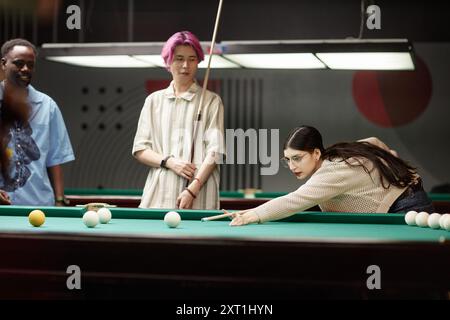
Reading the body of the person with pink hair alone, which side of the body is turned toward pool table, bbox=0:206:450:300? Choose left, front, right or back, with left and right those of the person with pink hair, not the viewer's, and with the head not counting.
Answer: front

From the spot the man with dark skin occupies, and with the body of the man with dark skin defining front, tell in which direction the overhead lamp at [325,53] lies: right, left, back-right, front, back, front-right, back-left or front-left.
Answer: left

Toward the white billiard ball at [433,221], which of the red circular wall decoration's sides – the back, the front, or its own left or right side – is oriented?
front

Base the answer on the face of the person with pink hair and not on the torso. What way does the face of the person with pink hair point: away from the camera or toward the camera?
toward the camera

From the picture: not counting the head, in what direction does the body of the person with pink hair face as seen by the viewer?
toward the camera

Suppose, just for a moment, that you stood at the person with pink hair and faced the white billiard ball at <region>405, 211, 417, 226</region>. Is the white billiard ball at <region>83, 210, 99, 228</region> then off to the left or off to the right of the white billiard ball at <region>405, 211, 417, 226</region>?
right

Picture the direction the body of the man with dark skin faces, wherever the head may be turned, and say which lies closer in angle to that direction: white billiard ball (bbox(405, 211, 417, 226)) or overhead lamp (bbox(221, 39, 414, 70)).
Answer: the white billiard ball

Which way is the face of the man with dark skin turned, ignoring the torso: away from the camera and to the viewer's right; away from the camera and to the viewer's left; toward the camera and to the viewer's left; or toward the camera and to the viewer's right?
toward the camera and to the viewer's right

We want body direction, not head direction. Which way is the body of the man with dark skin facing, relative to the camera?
toward the camera

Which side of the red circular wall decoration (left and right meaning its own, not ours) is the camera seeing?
front

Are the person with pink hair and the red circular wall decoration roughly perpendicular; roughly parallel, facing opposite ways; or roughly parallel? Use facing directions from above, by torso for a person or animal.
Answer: roughly parallel

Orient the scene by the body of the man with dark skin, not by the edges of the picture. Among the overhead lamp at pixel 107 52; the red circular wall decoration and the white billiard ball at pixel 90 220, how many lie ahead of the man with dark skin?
1

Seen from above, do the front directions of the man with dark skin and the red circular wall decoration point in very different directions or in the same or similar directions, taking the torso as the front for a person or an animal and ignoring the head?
same or similar directions

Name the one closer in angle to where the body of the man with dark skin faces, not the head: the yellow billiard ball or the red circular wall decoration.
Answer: the yellow billiard ball

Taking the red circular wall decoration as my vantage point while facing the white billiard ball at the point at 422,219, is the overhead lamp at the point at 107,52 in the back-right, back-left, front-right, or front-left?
front-right

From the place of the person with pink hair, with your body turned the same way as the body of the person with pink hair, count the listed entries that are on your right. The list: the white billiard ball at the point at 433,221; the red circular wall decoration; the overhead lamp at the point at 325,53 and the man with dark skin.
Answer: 1

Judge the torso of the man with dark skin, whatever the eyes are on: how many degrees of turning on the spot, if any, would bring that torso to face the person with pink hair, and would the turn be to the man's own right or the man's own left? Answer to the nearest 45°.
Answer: approximately 90° to the man's own left

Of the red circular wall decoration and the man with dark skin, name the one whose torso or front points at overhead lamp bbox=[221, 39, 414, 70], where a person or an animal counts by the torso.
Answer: the red circular wall decoration
